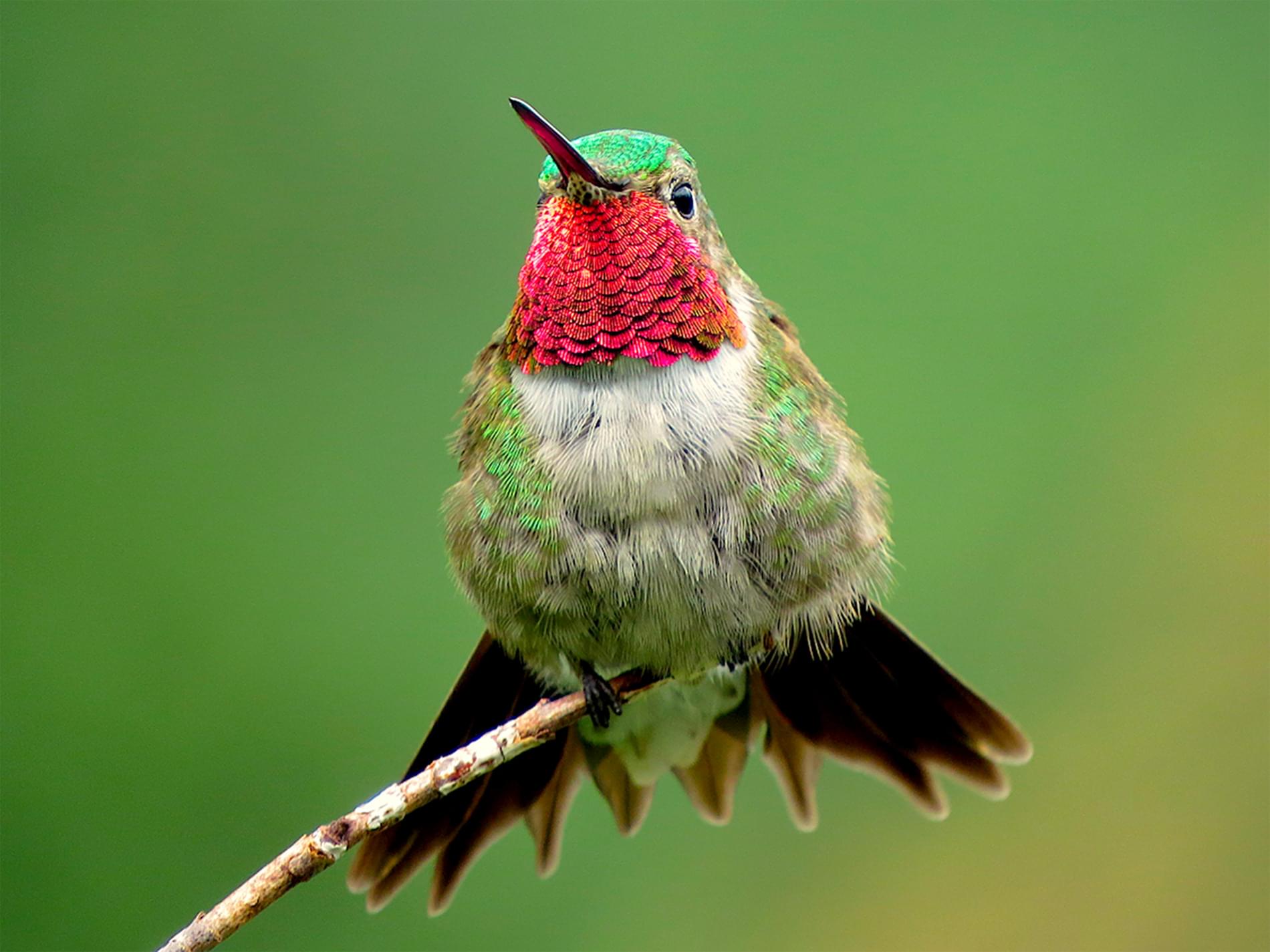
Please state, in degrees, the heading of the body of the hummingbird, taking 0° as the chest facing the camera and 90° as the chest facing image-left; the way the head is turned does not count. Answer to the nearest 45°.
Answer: approximately 0°
